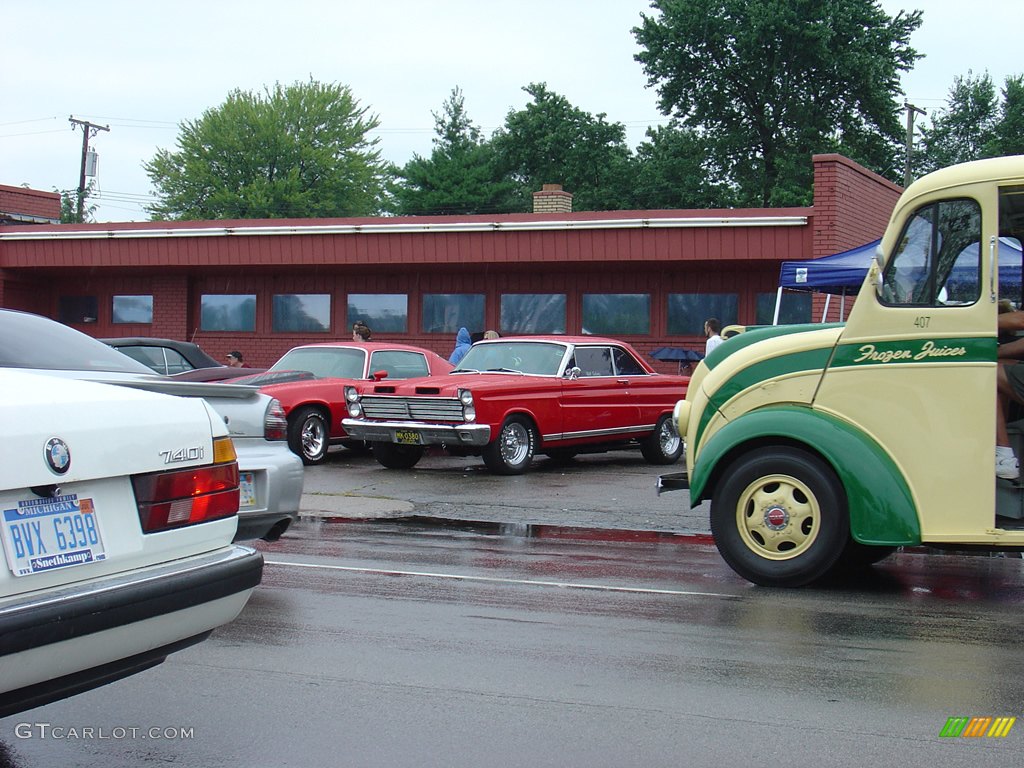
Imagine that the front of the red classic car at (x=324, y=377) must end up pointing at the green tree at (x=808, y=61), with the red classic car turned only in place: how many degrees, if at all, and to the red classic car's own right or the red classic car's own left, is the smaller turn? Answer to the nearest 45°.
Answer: approximately 180°

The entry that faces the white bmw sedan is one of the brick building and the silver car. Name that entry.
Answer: the brick building

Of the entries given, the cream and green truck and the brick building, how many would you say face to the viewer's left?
1

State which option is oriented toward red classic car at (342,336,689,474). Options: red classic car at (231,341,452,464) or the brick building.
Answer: the brick building

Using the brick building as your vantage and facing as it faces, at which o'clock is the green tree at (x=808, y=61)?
The green tree is roughly at 7 o'clock from the brick building.

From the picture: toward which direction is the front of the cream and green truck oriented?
to the viewer's left

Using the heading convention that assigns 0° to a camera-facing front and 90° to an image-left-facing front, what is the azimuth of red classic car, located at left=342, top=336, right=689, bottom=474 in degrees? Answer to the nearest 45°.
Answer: approximately 45°

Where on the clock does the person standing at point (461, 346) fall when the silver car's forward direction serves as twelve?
The person standing is roughly at 2 o'clock from the silver car.

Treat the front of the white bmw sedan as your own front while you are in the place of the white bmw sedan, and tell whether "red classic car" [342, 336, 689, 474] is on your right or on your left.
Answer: on your right

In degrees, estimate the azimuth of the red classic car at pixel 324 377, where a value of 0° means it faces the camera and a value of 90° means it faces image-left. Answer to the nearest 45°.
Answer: approximately 45°

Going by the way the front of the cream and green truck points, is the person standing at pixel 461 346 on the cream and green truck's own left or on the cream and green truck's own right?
on the cream and green truck's own right
